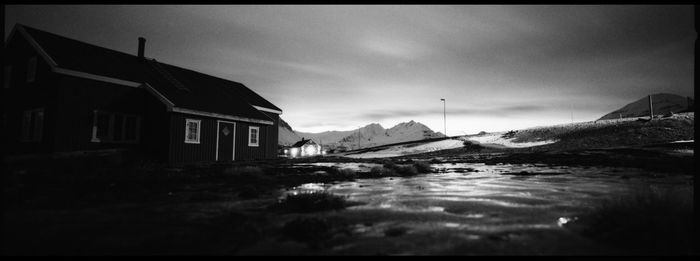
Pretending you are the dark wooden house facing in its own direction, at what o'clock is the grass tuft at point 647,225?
The grass tuft is roughly at 1 o'clock from the dark wooden house.

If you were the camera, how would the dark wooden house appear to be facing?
facing the viewer and to the right of the viewer

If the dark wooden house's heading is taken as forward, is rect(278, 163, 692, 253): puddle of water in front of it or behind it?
in front
